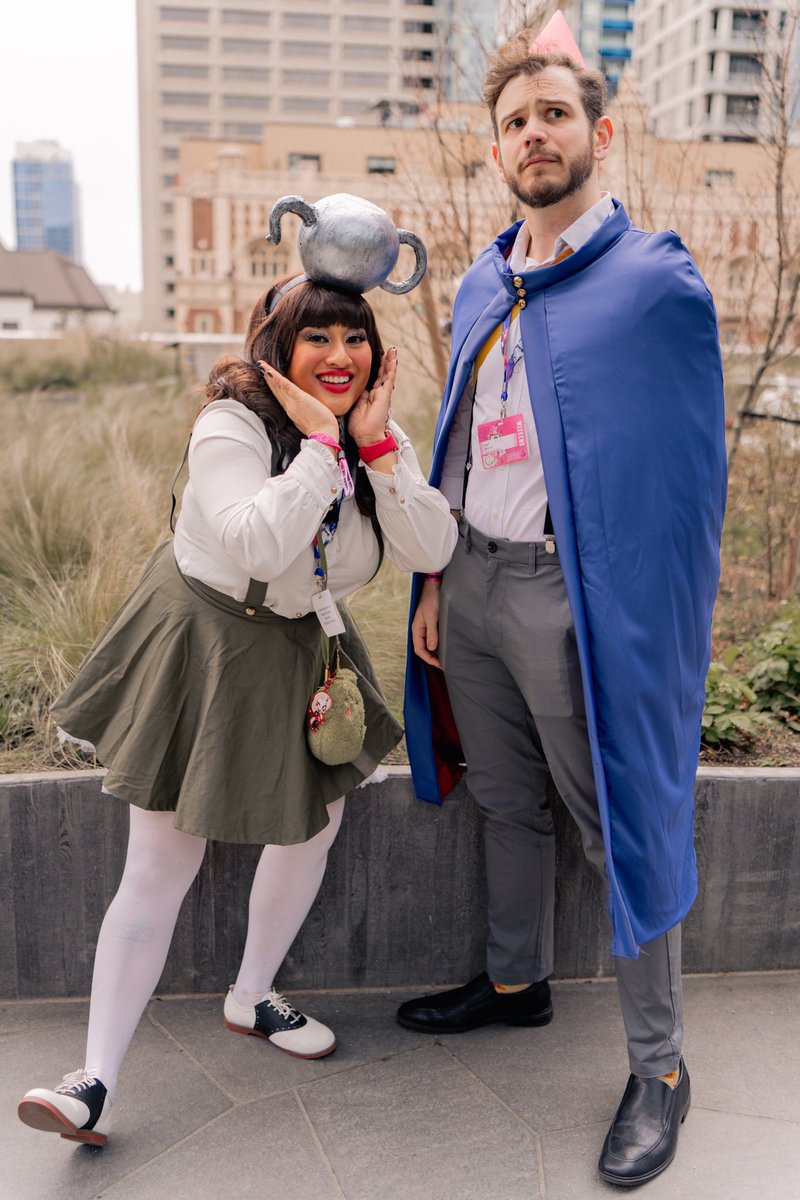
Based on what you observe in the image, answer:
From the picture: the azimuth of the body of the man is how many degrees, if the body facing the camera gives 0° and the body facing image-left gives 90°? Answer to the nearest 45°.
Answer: approximately 45°

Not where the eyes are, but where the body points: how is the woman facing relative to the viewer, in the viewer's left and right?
facing the viewer and to the right of the viewer

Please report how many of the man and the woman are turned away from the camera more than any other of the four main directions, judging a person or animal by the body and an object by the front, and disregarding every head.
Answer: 0

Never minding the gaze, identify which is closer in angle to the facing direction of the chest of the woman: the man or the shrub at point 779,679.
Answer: the man

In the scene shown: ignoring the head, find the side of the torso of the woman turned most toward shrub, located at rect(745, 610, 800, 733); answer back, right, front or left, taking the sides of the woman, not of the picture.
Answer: left

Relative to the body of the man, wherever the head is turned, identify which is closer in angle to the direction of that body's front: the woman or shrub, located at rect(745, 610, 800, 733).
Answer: the woman

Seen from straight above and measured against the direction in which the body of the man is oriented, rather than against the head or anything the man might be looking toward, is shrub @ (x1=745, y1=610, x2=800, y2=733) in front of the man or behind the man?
behind
